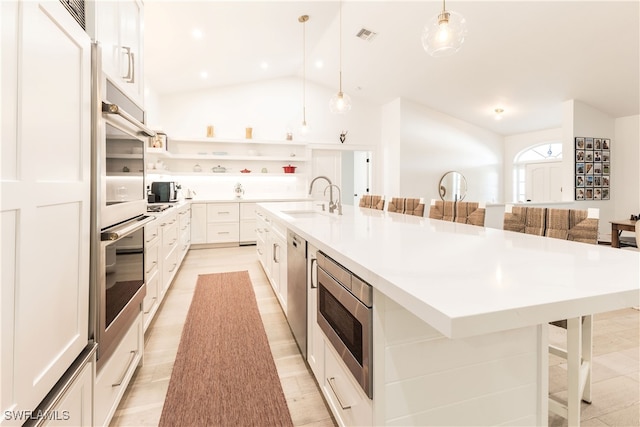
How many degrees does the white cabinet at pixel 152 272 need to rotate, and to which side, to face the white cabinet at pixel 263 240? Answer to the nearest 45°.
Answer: approximately 45° to its left

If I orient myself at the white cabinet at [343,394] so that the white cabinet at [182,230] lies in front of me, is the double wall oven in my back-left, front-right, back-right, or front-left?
front-left

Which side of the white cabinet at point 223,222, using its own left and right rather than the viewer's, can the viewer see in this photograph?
front

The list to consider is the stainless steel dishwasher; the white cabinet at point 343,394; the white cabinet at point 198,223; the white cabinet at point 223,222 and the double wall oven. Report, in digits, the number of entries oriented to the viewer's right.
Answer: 1

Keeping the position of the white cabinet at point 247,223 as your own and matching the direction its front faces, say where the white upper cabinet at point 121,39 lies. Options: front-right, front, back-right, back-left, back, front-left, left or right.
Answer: front

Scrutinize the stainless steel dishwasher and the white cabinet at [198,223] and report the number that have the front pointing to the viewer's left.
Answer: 1

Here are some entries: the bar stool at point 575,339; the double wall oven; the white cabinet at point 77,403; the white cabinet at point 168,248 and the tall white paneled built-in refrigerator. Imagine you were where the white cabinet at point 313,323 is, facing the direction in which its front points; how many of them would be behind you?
1

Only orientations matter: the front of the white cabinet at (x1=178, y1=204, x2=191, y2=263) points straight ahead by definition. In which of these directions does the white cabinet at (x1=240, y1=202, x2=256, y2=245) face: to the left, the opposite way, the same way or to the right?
to the right

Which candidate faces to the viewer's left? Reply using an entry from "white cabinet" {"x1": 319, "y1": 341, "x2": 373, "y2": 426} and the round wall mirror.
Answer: the white cabinet

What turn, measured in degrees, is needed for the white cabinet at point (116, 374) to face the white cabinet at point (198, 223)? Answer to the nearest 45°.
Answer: approximately 90° to its left

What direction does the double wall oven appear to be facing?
to the viewer's right

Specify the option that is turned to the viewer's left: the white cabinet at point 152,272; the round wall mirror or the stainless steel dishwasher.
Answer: the stainless steel dishwasher

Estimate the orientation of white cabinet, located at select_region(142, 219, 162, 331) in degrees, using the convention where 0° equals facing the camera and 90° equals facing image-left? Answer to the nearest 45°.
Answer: approximately 270°

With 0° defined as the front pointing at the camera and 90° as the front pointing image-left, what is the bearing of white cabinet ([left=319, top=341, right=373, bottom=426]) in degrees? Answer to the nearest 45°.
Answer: approximately 90°

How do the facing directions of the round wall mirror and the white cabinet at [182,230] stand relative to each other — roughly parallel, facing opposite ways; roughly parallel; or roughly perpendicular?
roughly perpendicular

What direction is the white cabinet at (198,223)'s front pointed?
toward the camera

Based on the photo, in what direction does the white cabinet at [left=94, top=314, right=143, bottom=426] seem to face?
to the viewer's right
